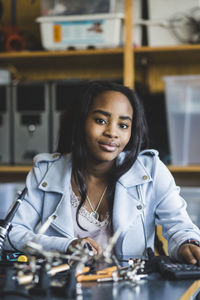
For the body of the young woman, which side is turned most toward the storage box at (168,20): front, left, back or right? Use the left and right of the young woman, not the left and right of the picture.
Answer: back

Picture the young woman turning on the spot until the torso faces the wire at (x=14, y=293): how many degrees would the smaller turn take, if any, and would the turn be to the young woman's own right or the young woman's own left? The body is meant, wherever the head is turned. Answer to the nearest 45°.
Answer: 0° — they already face it

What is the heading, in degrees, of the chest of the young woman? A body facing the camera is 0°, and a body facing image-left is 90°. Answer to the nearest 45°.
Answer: approximately 0°

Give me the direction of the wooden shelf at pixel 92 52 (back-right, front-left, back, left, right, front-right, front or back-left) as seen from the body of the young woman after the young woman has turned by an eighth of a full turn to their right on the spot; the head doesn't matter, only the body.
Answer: back-right

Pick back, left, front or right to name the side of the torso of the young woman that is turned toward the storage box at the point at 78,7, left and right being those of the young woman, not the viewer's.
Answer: back

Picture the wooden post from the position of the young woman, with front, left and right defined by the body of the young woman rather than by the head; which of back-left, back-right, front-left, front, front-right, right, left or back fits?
back

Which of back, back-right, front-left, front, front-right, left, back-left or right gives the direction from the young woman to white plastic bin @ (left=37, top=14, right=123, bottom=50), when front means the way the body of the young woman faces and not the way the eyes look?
back

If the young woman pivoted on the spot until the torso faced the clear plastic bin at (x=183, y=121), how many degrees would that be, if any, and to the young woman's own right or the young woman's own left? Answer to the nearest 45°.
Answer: approximately 180°
